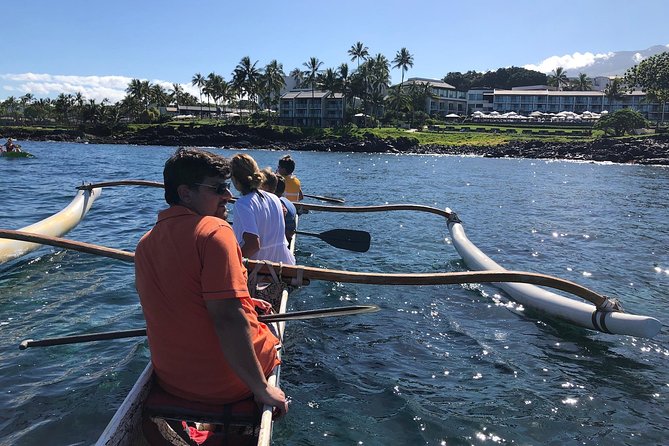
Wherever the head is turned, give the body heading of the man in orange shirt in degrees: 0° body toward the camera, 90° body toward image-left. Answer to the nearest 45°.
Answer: approximately 225°

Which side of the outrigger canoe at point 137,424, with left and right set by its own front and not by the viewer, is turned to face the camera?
back

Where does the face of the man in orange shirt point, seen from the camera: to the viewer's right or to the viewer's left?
to the viewer's right
